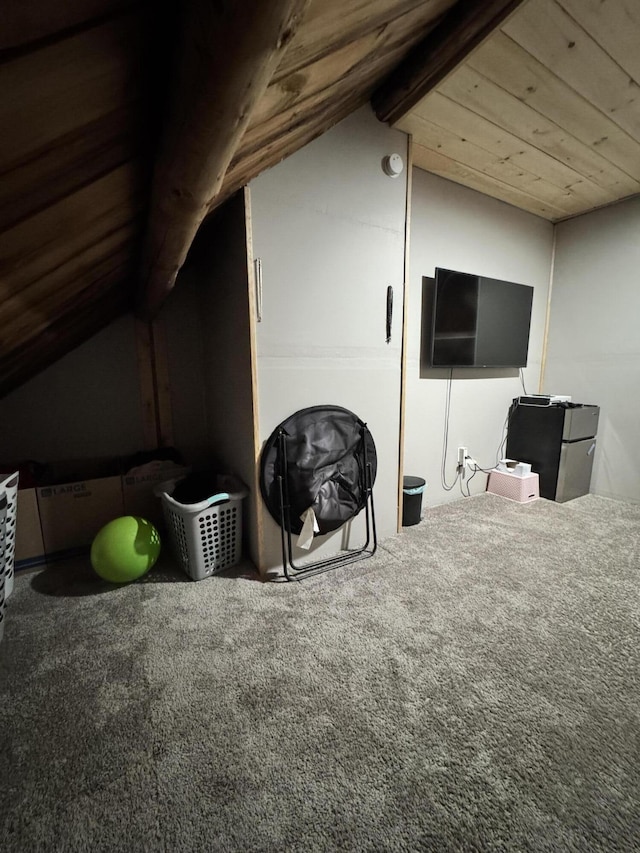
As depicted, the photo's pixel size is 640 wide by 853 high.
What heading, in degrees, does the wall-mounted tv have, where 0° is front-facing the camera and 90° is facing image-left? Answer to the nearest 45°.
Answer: approximately 315°

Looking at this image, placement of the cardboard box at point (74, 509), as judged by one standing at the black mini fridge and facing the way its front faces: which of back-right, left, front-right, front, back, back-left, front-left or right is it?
right

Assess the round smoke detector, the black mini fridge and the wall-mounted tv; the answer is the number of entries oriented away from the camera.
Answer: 0

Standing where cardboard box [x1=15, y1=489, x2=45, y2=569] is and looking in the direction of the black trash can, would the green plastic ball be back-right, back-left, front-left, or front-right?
front-right

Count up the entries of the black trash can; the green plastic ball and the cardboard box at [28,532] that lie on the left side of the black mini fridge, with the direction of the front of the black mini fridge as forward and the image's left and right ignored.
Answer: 0

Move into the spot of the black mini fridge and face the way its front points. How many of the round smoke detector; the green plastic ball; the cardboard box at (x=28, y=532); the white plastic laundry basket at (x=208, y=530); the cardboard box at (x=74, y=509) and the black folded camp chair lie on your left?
0

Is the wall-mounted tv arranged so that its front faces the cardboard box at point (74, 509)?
no

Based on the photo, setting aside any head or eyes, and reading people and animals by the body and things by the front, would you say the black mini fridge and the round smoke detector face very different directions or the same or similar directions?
same or similar directions

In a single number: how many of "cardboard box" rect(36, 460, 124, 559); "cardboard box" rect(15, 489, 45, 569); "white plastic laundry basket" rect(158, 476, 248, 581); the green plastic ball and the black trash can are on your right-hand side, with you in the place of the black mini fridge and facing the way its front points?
5

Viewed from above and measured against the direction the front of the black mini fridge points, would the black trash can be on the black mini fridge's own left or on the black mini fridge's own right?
on the black mini fridge's own right

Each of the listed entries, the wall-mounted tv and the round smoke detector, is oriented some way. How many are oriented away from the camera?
0

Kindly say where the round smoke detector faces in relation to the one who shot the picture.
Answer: facing the viewer and to the right of the viewer

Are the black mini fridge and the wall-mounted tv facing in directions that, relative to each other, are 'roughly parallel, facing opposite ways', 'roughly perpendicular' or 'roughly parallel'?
roughly parallel

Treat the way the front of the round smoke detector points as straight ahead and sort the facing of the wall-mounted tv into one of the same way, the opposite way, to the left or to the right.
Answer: the same way

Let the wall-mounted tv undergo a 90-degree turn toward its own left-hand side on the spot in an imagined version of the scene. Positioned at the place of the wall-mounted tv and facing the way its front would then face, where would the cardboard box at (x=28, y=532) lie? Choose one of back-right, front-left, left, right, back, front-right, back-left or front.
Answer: back

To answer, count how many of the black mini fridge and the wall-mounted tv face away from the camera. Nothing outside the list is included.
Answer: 0

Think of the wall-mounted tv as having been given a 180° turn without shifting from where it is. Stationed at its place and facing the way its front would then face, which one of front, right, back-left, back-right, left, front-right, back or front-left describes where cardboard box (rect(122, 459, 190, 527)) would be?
left

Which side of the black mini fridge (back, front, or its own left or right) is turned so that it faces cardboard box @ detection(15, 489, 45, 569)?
right
